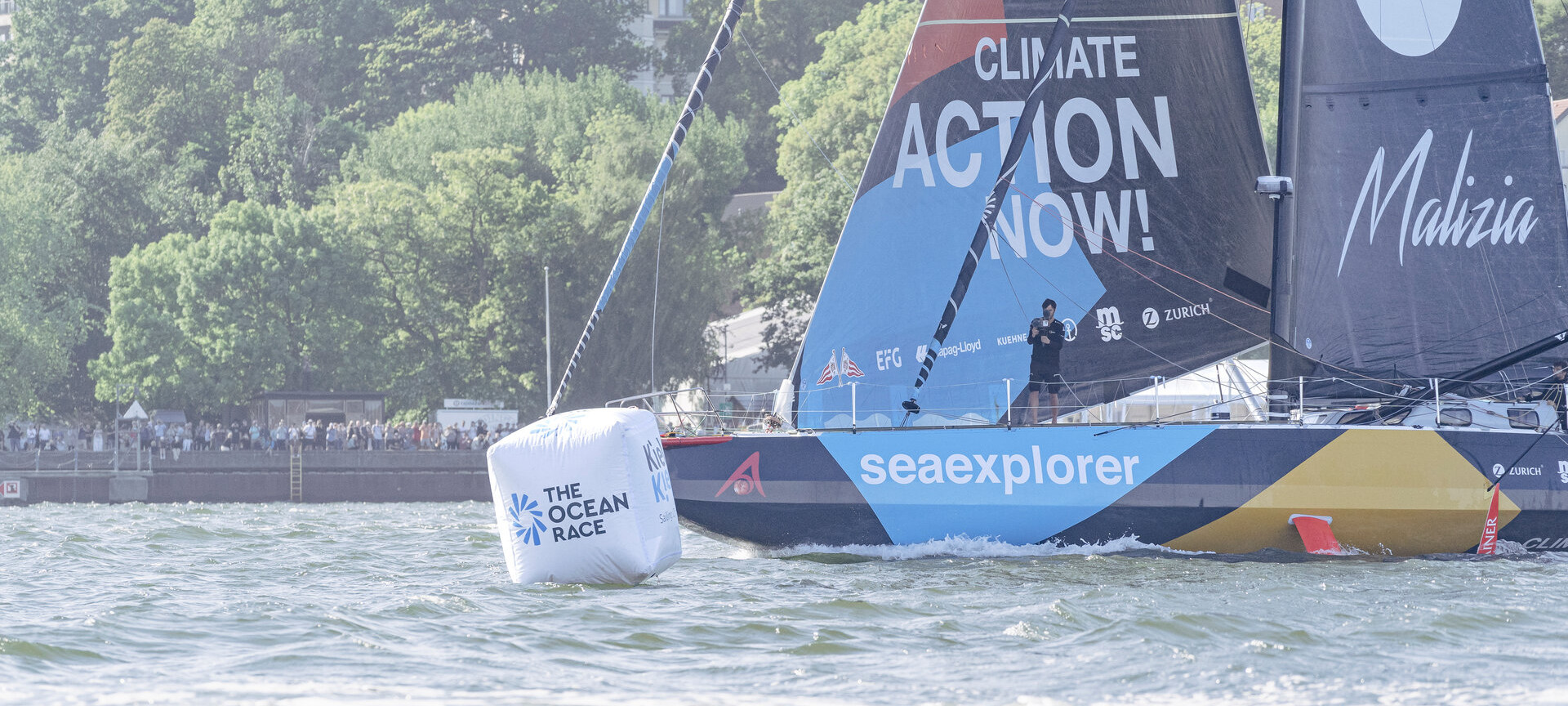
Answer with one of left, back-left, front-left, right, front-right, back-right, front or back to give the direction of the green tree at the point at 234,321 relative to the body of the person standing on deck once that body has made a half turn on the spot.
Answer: front-left

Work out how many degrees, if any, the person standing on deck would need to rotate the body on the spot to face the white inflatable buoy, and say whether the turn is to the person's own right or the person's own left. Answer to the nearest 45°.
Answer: approximately 45° to the person's own right

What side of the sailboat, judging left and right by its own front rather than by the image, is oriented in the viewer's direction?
left

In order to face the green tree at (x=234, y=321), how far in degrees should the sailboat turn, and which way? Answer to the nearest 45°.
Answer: approximately 45° to its right

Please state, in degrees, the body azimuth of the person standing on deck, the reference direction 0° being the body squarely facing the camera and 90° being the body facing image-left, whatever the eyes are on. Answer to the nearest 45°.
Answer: approximately 0°
